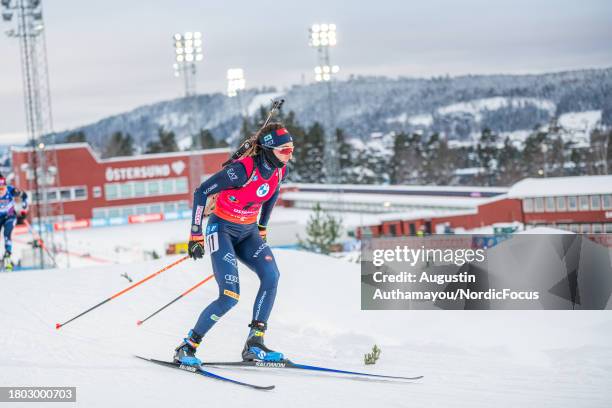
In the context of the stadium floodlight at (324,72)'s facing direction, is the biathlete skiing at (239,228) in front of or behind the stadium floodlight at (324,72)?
in front

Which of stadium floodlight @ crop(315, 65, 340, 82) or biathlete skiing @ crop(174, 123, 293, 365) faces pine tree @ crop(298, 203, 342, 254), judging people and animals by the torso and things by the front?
the stadium floodlight

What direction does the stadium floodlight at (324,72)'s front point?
toward the camera

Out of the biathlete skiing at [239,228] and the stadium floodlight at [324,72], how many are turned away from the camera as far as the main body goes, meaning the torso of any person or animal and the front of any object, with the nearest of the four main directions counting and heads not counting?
0

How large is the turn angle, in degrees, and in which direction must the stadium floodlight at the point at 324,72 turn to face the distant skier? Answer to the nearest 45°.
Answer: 0° — it already faces them

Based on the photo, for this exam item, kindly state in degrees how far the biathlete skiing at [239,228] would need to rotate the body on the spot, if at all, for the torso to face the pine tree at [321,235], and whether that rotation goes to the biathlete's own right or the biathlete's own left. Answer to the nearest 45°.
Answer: approximately 135° to the biathlete's own left
